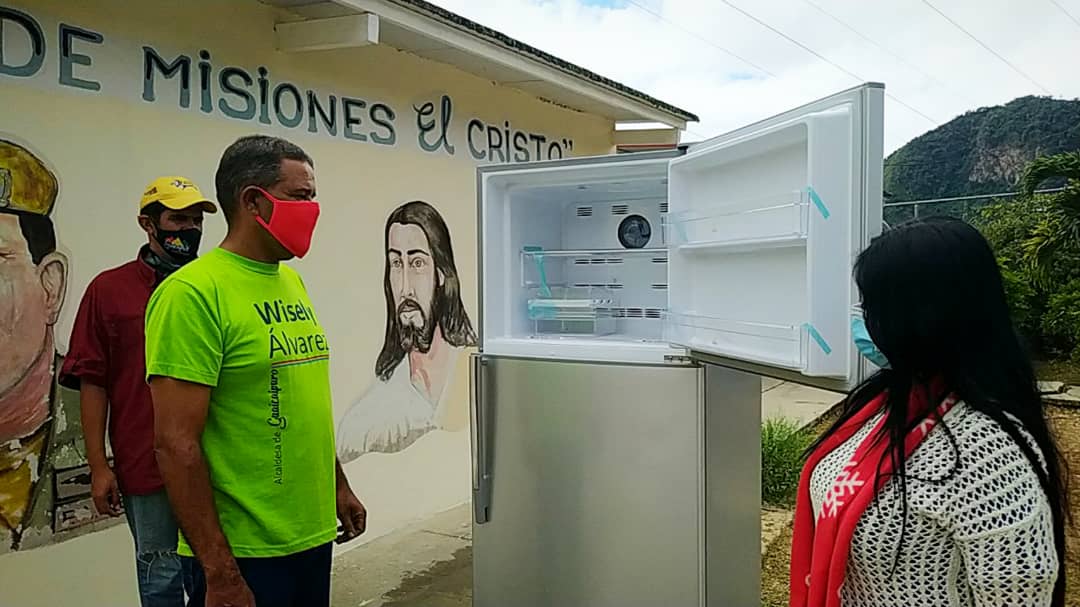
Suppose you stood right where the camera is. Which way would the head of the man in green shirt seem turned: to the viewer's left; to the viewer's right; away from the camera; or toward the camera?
to the viewer's right

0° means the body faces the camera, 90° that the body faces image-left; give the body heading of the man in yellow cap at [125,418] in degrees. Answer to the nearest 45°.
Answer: approximately 315°

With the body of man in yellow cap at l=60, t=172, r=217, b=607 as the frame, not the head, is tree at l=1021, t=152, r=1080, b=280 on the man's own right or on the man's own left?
on the man's own left
